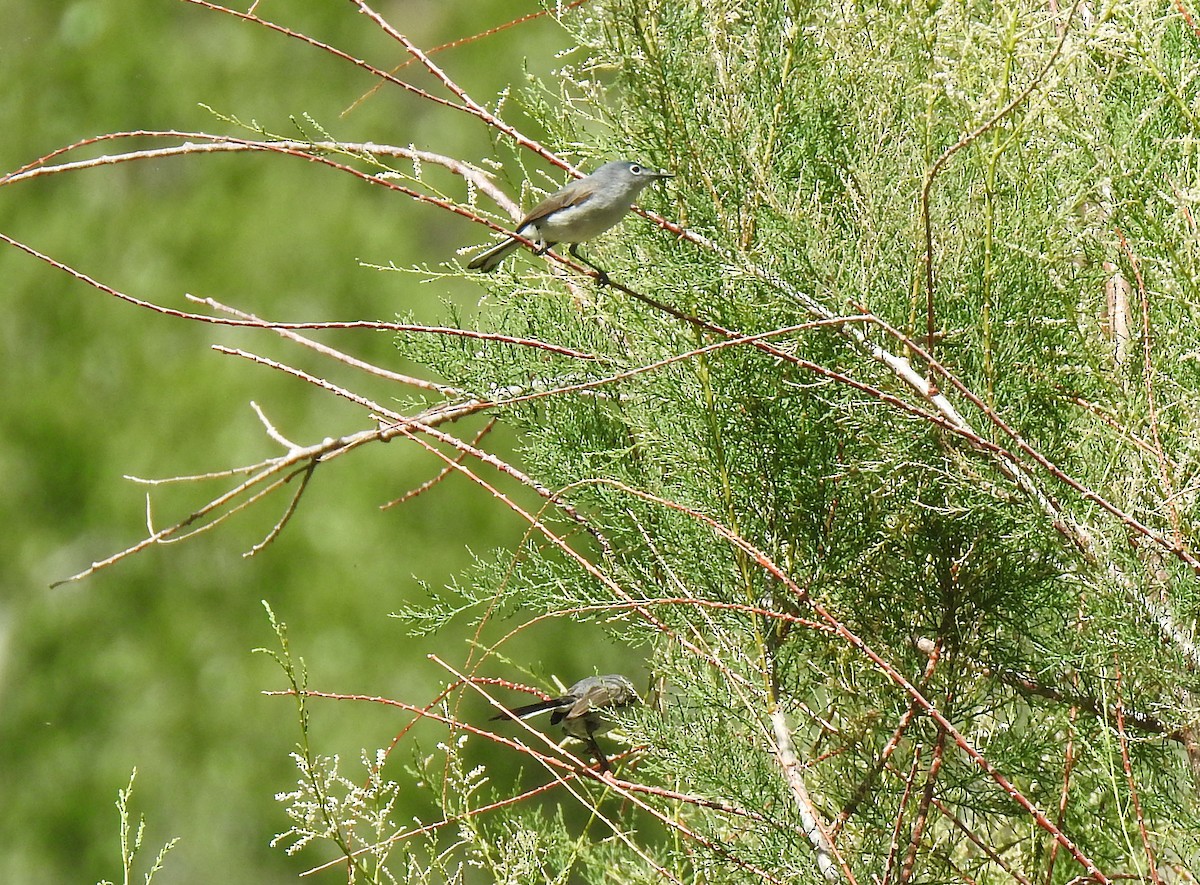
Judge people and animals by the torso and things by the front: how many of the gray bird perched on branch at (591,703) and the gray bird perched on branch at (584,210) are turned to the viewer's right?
2

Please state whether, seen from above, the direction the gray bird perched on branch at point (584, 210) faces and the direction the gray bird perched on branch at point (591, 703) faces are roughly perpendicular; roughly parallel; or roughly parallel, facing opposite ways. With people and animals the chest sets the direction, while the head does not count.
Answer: roughly parallel

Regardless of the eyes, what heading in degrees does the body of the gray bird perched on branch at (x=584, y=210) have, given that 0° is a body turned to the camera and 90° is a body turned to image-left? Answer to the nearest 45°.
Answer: approximately 270°

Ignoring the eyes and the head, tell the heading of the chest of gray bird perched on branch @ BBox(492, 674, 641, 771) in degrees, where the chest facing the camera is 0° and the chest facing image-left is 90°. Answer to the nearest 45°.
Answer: approximately 270°
